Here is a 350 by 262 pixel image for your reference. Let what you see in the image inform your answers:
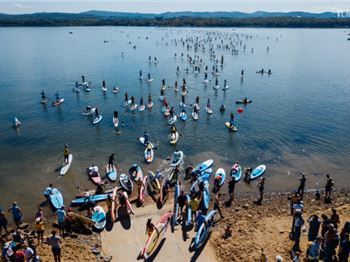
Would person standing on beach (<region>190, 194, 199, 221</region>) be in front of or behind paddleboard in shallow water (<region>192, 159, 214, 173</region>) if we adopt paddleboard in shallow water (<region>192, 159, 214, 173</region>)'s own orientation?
behind

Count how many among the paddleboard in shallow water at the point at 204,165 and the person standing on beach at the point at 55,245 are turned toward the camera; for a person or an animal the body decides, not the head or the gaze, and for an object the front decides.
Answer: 0

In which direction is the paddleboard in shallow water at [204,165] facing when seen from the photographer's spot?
facing away from the viewer and to the right of the viewer

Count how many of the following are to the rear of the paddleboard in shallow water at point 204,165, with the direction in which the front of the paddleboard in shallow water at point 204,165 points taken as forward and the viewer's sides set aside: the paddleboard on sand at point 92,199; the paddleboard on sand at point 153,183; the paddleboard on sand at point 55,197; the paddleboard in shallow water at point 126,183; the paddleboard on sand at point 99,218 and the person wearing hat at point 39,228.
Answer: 6

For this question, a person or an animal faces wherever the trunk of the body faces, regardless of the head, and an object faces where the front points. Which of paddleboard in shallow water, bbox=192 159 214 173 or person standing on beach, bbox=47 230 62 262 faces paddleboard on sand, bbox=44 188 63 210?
the person standing on beach

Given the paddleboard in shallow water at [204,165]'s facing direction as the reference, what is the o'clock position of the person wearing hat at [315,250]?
The person wearing hat is roughly at 4 o'clock from the paddleboard in shallow water.

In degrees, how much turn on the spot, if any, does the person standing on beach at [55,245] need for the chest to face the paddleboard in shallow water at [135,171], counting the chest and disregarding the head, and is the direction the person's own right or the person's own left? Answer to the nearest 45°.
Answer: approximately 45° to the person's own right

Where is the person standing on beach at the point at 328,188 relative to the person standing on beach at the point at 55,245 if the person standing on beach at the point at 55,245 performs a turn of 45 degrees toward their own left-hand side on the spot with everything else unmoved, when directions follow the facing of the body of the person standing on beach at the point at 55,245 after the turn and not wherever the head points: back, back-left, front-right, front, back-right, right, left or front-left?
back-right

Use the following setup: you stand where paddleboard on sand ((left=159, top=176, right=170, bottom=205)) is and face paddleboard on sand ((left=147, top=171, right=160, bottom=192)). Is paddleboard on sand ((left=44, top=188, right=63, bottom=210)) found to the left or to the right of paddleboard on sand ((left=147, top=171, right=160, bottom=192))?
left

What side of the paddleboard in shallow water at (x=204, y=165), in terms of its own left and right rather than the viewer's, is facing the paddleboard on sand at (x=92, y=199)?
back

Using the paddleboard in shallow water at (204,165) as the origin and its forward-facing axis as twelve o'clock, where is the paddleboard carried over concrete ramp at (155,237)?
the paddleboard carried over concrete ramp at (155,237) is roughly at 5 o'clock from the paddleboard in shallow water at (204,165).

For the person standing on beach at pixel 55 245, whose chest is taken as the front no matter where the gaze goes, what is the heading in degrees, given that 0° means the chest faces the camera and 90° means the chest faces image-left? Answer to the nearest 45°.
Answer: approximately 180°

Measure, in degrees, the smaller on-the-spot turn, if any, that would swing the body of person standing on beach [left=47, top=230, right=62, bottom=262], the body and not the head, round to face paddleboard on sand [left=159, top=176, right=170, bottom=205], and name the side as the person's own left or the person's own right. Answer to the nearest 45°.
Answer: approximately 45° to the person's own right

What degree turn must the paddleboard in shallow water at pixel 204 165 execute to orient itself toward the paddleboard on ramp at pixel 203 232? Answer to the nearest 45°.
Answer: approximately 135° to its right

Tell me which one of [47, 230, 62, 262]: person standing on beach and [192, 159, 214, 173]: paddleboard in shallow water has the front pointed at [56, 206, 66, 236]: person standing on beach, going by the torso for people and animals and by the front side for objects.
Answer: [47, 230, 62, 262]: person standing on beach
